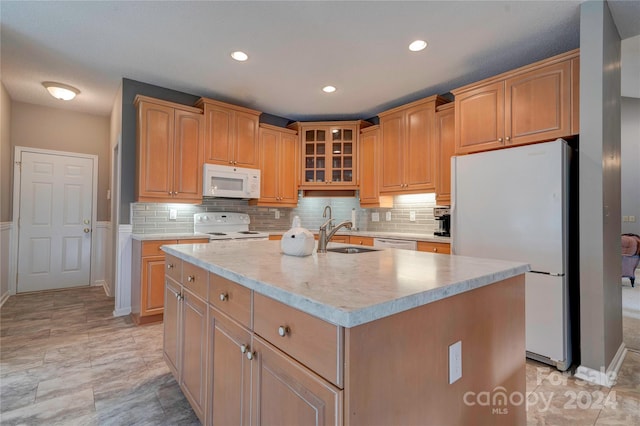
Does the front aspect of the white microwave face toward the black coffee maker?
no

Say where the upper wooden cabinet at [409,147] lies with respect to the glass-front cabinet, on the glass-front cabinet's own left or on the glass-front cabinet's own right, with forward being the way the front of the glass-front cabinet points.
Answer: on the glass-front cabinet's own left

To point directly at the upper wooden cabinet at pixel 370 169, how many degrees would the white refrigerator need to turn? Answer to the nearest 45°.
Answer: approximately 90° to its right

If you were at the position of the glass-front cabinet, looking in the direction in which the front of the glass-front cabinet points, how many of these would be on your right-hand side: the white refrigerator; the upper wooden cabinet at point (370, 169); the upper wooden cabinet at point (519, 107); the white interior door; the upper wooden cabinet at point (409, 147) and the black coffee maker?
1

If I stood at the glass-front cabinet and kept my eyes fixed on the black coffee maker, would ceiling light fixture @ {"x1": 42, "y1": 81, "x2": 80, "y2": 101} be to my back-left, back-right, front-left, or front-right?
back-right

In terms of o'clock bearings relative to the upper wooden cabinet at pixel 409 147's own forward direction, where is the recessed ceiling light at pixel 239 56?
The recessed ceiling light is roughly at 12 o'clock from the upper wooden cabinet.

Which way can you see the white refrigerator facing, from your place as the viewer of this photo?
facing the viewer and to the left of the viewer

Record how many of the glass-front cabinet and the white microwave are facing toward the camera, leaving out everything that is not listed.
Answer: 2

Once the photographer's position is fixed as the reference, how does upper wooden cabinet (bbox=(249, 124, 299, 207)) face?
facing the viewer and to the right of the viewer

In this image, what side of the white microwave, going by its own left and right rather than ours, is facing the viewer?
front
